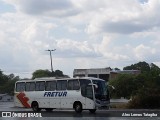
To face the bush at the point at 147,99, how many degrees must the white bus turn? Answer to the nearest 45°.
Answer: approximately 90° to its left
